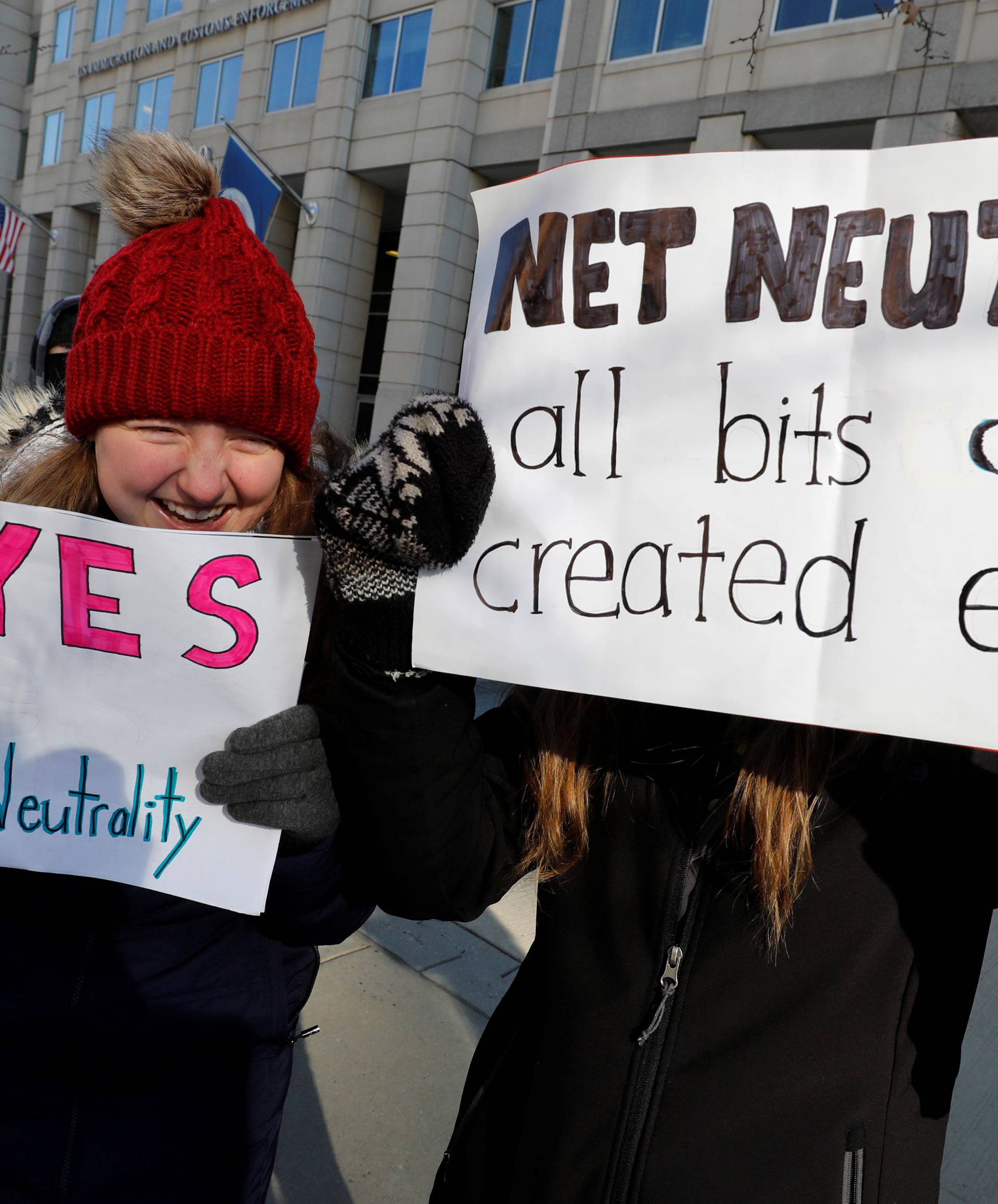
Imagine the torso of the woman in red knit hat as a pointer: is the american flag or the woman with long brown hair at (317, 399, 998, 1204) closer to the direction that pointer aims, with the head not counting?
the woman with long brown hair

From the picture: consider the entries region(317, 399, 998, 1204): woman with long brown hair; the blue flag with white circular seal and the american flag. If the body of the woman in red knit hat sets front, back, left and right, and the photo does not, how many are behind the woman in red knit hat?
2

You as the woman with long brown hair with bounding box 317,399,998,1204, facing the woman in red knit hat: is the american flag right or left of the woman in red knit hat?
right

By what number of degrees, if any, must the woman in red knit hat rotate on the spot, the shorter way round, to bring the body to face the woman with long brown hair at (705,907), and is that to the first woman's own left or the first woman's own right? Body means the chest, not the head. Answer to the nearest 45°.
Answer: approximately 45° to the first woman's own left

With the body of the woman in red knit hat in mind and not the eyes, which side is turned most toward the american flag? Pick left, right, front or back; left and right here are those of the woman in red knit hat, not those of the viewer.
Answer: back

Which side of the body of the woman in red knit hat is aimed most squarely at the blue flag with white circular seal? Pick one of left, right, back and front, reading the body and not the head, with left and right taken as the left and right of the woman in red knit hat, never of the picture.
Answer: back

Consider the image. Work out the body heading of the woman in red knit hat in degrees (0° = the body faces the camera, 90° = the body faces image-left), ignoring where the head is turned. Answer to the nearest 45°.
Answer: approximately 0°

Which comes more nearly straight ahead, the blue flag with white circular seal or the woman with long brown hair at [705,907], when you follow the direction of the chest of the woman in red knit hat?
the woman with long brown hair
